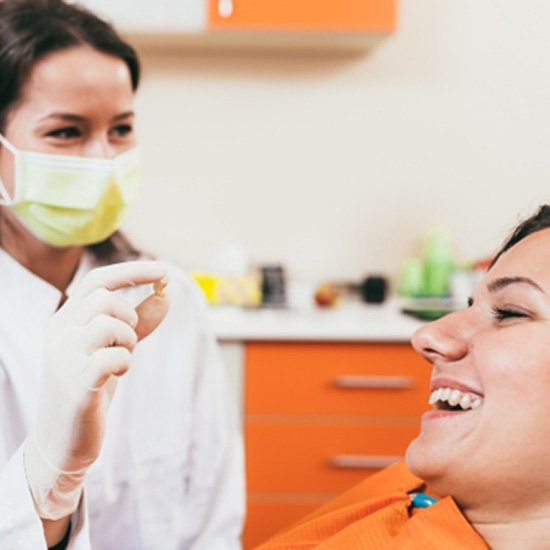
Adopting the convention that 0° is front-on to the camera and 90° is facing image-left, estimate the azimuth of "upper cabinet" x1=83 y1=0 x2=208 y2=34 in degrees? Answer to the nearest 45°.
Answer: approximately 0°

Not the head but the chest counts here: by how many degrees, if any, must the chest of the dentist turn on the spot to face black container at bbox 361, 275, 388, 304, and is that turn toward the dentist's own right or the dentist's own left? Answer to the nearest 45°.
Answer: approximately 90° to the dentist's own left

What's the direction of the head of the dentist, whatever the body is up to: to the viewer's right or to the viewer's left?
to the viewer's right

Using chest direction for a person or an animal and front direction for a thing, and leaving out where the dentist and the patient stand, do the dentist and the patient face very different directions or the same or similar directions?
very different directions

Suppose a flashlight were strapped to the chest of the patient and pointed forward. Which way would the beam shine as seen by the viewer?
to the viewer's left

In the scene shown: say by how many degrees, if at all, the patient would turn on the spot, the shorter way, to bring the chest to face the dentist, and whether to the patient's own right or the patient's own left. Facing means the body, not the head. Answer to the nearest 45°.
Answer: approximately 45° to the patient's own right

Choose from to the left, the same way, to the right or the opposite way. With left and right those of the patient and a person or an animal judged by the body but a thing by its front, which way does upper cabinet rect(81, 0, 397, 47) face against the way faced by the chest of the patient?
to the left
